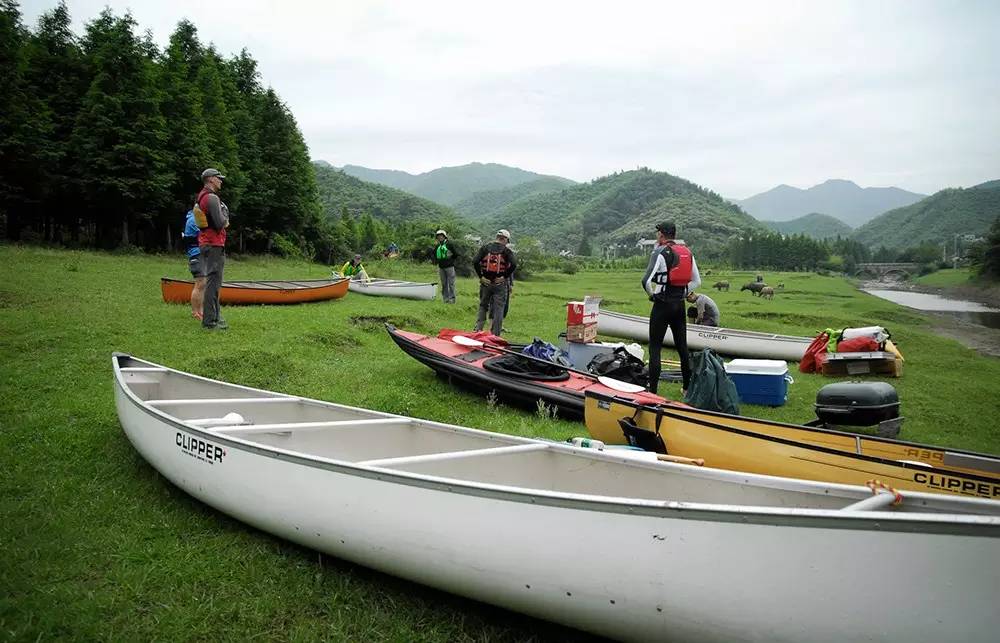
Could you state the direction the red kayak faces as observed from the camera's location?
facing away from the viewer and to the left of the viewer

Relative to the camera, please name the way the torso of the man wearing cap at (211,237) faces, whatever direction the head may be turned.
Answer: to the viewer's right

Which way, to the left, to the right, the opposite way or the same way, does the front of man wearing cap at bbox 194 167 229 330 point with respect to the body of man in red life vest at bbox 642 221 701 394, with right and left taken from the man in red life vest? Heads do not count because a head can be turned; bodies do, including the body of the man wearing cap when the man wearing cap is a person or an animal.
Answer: to the right

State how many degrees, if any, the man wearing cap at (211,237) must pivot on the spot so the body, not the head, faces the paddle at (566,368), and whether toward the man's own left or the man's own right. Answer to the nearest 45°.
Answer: approximately 45° to the man's own right

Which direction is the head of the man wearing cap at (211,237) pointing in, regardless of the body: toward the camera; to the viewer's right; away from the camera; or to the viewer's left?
to the viewer's right

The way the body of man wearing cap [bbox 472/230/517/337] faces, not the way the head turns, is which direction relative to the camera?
away from the camera

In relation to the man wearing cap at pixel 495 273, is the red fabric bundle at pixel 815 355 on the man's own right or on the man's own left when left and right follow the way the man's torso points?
on the man's own right
